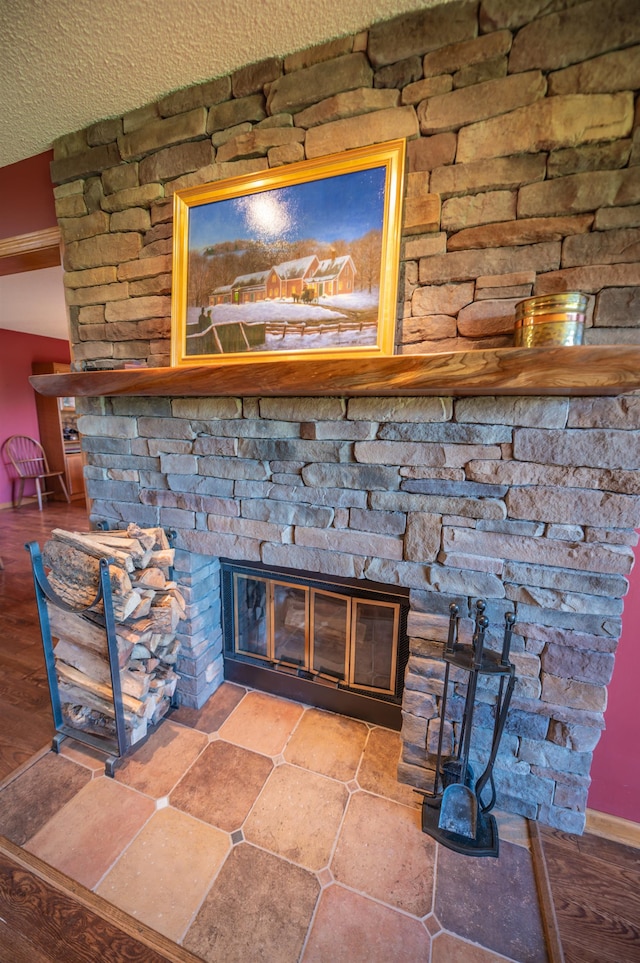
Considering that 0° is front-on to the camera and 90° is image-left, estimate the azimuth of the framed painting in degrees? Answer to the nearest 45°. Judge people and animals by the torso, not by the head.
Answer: approximately 45°
